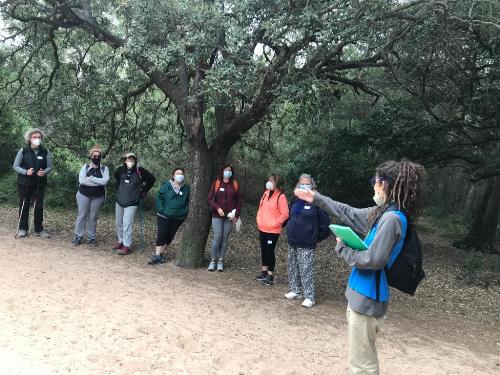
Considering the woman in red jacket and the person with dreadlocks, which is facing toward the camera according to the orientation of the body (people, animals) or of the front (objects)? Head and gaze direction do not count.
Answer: the woman in red jacket

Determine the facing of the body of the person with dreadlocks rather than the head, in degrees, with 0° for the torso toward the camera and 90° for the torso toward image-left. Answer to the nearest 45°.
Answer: approximately 90°

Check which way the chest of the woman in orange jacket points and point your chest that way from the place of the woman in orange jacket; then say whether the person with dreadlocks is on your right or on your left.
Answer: on your left

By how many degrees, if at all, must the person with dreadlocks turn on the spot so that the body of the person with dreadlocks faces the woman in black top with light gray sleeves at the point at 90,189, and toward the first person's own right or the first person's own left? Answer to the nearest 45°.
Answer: approximately 45° to the first person's own right

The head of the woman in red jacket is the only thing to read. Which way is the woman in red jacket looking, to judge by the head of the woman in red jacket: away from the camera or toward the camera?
toward the camera

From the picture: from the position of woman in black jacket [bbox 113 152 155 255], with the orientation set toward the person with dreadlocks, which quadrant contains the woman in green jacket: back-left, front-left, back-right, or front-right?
front-left

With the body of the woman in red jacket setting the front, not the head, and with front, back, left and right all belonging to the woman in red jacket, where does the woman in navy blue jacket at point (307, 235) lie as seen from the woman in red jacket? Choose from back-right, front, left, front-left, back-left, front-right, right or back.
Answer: front-left

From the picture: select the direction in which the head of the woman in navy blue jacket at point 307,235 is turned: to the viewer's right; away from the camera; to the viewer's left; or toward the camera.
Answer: toward the camera

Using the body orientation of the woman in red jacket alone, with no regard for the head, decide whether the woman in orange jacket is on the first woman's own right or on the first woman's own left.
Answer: on the first woman's own left

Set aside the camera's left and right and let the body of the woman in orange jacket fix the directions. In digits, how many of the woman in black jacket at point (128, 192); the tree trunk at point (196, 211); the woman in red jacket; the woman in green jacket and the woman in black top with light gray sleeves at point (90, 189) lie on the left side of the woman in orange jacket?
0

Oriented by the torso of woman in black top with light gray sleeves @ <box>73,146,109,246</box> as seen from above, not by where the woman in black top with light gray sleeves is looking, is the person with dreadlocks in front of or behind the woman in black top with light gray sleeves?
in front

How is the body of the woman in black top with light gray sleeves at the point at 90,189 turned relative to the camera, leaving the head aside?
toward the camera

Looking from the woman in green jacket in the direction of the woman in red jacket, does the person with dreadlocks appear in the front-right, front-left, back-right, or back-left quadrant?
front-right

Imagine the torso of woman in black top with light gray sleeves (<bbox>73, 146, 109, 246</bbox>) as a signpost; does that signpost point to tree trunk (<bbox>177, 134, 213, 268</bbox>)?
no
